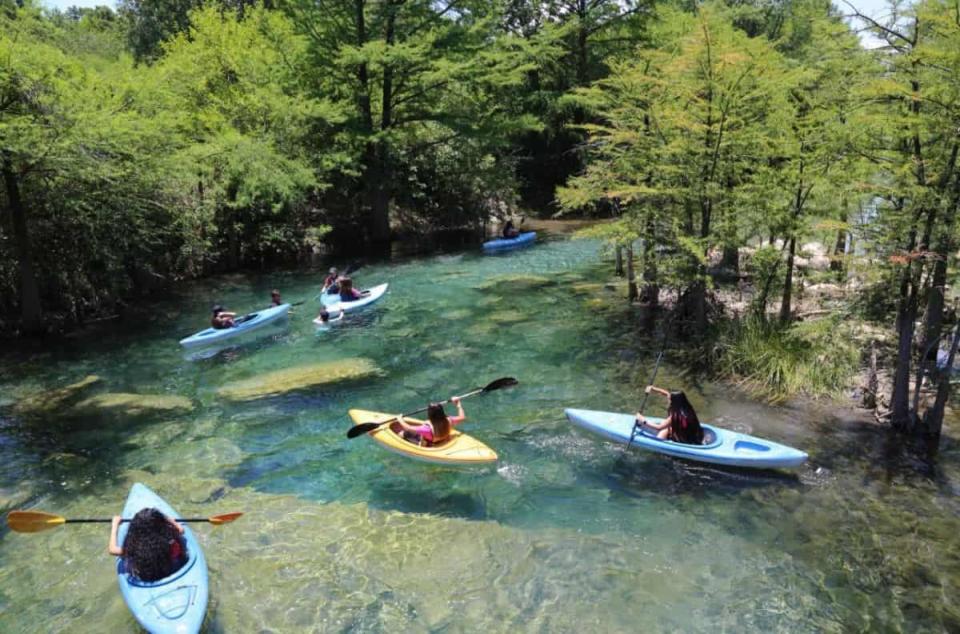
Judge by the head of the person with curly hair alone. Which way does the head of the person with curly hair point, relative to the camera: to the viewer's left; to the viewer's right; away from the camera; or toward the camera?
away from the camera

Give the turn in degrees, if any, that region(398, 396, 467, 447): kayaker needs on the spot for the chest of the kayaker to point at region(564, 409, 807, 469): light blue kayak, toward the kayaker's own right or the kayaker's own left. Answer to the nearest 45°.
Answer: approximately 135° to the kayaker's own right

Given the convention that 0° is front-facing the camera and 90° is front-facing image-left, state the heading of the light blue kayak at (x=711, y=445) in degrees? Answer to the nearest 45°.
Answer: approximately 135°

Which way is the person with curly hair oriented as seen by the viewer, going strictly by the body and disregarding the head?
away from the camera

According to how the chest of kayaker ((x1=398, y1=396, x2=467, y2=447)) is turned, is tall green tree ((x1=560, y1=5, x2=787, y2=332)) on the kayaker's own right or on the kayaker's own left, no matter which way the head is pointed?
on the kayaker's own right

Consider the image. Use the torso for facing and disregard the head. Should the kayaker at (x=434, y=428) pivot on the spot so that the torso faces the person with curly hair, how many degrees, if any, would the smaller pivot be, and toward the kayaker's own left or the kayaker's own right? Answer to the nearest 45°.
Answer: approximately 90° to the kayaker's own left

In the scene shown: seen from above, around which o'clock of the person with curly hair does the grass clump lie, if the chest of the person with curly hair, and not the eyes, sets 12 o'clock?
The grass clump is roughly at 3 o'clock from the person with curly hair.

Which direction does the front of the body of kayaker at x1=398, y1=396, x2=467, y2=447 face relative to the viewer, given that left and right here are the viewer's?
facing away from the viewer and to the left of the viewer

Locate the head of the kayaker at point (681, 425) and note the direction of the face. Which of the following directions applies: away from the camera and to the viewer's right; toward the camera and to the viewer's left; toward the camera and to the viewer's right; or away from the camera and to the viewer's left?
away from the camera and to the viewer's left

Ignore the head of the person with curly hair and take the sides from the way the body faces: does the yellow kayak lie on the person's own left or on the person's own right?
on the person's own right

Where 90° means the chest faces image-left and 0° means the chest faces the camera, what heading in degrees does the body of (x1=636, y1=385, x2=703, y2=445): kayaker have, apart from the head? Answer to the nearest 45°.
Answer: approximately 135°

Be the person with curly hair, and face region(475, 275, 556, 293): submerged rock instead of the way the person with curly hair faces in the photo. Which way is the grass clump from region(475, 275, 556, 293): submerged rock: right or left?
right

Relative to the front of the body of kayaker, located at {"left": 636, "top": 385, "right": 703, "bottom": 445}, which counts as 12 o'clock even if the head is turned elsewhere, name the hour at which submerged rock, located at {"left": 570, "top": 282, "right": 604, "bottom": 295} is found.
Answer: The submerged rock is roughly at 1 o'clock from the kayaker.
